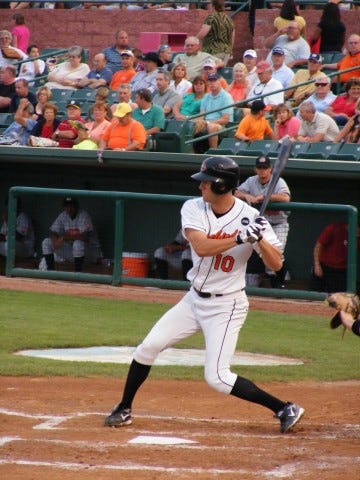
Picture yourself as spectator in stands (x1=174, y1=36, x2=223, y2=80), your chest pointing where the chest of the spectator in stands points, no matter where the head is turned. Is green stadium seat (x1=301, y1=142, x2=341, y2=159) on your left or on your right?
on your left

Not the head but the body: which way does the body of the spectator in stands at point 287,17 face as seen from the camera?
toward the camera

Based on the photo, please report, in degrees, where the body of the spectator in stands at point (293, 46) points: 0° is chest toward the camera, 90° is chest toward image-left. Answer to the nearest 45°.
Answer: approximately 45°

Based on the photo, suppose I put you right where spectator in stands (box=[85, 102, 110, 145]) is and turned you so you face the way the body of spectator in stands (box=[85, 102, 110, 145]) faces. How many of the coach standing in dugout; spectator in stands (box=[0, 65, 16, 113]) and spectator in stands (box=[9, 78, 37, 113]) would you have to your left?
1

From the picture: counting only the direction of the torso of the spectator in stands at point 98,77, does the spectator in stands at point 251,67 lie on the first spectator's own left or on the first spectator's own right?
on the first spectator's own left

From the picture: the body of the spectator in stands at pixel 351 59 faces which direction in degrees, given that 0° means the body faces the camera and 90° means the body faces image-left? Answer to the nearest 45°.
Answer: approximately 45°

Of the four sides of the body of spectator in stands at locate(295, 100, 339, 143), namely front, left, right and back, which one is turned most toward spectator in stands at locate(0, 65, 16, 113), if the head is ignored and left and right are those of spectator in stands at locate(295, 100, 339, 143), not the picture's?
right

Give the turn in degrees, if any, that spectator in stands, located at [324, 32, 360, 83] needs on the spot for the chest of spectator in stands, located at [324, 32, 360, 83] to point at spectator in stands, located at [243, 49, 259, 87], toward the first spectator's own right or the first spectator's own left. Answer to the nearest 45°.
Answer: approximately 45° to the first spectator's own right

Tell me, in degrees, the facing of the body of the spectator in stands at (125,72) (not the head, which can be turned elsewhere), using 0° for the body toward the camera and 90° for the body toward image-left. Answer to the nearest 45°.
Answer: approximately 45°

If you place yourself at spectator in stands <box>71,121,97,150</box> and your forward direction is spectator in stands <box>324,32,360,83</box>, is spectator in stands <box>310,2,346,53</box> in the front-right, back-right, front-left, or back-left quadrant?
front-left

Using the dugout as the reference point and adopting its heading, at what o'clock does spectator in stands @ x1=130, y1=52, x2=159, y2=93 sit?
The spectator in stands is roughly at 6 o'clock from the dugout.

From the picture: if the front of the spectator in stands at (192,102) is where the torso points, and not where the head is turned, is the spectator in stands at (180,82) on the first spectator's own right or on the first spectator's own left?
on the first spectator's own right

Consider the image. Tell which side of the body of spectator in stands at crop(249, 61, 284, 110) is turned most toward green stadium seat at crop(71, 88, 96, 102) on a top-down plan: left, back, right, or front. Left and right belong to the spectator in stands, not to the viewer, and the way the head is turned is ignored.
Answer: right

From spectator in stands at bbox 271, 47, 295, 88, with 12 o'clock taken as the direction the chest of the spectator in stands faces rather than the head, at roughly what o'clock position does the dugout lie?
The dugout is roughly at 12 o'clock from the spectator in stands.

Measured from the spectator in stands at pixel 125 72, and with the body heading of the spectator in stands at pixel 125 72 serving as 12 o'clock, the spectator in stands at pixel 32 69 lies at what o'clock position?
the spectator in stands at pixel 32 69 is roughly at 3 o'clock from the spectator in stands at pixel 125 72.

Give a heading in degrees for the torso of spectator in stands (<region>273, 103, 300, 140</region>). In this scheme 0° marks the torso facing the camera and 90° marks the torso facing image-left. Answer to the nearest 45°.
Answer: approximately 45°

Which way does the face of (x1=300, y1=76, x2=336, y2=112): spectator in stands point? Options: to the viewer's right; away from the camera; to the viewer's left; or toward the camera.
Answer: toward the camera

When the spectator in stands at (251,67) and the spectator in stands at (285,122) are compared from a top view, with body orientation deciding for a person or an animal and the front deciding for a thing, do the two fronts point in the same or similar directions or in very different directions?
same or similar directions

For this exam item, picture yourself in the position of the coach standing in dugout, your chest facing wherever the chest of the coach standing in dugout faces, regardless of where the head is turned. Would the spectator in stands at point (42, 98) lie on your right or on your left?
on your right

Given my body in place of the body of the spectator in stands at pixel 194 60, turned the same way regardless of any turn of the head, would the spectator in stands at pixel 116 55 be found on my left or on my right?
on my right
